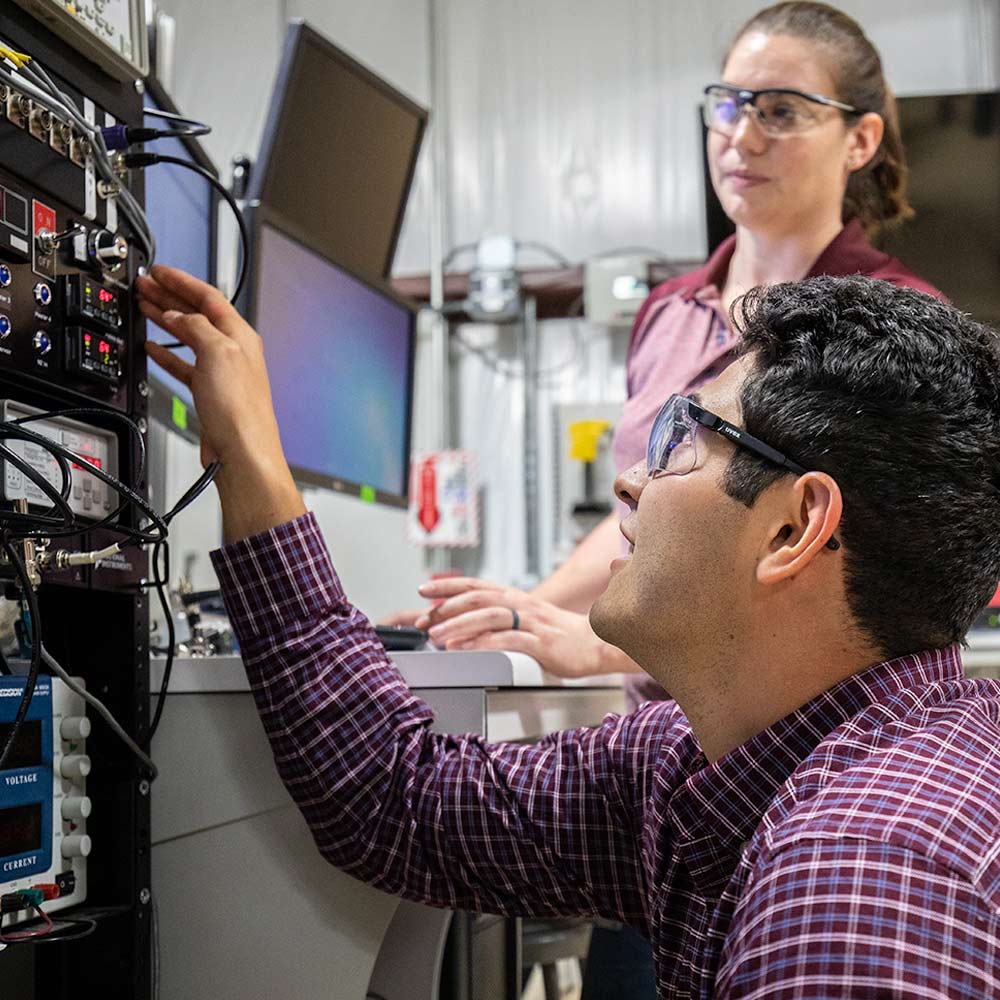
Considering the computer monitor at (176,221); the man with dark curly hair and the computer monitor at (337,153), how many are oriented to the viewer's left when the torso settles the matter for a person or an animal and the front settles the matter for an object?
1

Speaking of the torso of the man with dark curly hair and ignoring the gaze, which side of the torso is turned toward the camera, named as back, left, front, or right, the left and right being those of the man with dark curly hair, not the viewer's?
left

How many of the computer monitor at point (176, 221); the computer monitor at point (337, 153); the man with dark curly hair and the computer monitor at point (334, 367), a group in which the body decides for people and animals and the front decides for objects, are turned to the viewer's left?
1

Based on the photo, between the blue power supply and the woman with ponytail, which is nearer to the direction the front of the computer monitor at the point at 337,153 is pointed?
the woman with ponytail

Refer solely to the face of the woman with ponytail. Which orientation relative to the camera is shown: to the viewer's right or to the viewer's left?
to the viewer's left

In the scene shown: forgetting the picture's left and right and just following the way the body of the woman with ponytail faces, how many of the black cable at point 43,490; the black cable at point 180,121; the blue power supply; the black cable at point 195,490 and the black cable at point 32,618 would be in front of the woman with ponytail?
5

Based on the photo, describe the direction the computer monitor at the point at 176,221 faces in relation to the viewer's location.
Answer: facing the viewer and to the right of the viewer

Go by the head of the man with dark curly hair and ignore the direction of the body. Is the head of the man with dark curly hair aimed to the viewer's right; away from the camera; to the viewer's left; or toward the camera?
to the viewer's left

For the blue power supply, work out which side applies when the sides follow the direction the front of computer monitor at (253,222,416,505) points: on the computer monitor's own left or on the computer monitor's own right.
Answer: on the computer monitor's own right

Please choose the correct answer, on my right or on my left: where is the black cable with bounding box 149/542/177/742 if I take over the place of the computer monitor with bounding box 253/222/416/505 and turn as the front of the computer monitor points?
on my right

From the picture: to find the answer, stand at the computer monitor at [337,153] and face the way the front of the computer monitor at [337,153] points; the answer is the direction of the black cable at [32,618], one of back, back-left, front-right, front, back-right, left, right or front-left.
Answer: front-right

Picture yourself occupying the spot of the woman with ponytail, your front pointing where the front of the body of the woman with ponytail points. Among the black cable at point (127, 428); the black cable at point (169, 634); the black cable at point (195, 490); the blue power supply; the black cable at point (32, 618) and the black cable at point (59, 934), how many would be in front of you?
6

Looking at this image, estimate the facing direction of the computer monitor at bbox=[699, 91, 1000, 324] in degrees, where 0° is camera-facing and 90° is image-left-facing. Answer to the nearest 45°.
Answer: approximately 45°

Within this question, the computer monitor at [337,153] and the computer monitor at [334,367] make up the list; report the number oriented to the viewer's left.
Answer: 0

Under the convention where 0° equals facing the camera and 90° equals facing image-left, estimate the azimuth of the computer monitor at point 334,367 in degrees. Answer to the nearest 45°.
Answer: approximately 315°

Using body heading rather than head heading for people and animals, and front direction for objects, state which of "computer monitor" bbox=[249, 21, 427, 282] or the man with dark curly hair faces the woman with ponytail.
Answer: the computer monitor
